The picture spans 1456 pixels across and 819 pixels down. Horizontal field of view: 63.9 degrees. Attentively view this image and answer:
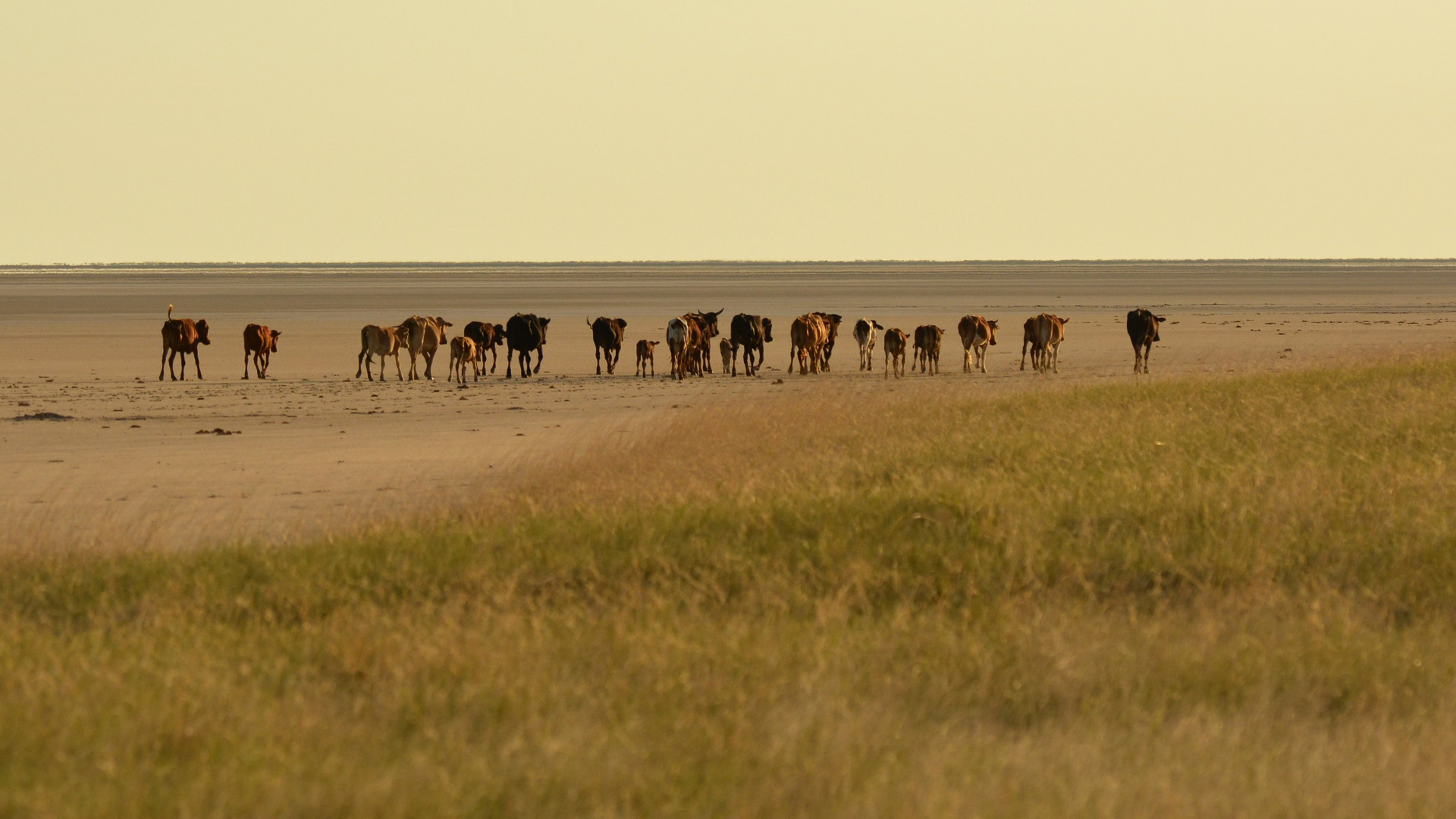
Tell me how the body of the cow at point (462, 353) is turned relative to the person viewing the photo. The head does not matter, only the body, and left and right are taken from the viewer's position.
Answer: facing away from the viewer and to the right of the viewer

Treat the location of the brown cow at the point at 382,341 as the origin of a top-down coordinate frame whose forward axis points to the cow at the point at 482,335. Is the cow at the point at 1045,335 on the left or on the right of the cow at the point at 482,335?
right

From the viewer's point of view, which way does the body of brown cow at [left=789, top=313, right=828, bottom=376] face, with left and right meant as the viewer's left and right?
facing away from the viewer and to the right of the viewer

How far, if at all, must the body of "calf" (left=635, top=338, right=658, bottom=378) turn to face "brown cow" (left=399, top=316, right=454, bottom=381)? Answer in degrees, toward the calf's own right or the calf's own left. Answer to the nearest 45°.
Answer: approximately 135° to the calf's own left

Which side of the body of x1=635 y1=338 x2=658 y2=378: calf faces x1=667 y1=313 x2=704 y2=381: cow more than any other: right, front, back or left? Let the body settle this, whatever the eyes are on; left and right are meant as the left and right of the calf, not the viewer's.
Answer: right

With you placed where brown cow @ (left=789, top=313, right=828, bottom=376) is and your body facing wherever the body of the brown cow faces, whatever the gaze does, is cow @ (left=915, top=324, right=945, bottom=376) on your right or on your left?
on your right
